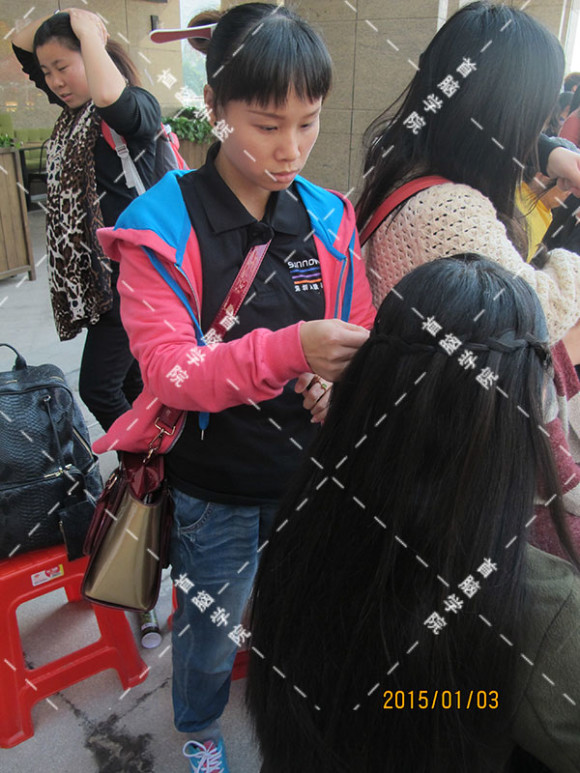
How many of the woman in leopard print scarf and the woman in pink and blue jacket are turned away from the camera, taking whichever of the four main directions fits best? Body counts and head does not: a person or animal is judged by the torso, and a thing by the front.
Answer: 0

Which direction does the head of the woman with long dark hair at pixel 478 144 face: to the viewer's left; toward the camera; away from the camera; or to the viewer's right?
away from the camera

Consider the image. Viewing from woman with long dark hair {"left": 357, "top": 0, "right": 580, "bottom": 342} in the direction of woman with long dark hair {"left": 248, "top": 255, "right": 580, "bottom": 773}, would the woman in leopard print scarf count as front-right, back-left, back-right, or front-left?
back-right

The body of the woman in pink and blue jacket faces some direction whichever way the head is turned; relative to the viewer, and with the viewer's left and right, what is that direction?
facing the viewer and to the right of the viewer
